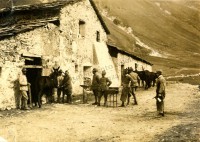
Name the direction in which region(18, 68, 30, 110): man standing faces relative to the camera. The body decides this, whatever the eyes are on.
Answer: to the viewer's right

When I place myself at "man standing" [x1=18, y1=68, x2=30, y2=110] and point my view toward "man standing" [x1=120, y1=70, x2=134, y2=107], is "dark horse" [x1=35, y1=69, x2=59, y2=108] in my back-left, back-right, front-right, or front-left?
front-left

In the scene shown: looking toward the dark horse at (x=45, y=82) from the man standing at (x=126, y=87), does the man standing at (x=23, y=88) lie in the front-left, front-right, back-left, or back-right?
front-left

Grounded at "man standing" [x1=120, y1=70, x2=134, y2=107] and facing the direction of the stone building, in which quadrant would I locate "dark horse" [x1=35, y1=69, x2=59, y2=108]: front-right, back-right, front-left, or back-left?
front-left

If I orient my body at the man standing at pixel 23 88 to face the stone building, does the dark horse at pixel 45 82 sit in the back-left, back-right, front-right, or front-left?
front-right

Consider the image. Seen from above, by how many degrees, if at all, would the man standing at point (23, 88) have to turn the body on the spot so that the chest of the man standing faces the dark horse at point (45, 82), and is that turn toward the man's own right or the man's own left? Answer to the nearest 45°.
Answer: approximately 45° to the man's own left

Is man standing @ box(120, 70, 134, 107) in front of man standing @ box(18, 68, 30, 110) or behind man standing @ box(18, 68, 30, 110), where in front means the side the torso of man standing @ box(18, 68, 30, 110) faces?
in front
